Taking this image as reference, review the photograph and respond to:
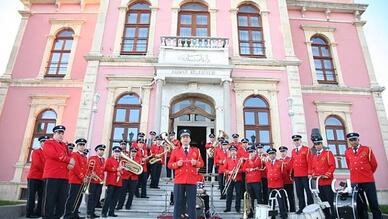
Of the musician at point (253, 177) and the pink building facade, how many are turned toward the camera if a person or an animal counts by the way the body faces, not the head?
2

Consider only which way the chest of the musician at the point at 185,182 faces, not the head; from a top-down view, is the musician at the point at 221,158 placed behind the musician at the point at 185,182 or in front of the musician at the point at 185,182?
behind

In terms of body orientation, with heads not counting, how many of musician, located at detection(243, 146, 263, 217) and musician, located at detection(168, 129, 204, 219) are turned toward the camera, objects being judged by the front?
2

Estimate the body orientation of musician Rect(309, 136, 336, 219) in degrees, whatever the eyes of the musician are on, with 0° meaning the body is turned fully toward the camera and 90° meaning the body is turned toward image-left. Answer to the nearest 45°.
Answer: approximately 45°

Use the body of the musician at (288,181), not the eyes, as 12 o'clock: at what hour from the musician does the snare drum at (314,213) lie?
The snare drum is roughly at 10 o'clock from the musician.

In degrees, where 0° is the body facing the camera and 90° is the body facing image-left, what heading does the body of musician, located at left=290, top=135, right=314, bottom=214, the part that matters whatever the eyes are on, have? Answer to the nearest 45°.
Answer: approximately 45°

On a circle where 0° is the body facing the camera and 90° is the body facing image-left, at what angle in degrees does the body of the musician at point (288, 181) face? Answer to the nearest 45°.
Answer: approximately 45°

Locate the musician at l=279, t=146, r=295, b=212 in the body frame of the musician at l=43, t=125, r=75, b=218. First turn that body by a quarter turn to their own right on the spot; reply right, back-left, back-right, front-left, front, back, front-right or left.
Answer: back-left

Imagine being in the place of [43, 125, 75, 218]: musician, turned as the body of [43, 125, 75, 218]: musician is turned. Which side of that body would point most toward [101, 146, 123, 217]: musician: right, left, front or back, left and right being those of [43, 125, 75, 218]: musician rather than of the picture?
left

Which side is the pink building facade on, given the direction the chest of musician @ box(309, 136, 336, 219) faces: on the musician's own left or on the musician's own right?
on the musician's own right
